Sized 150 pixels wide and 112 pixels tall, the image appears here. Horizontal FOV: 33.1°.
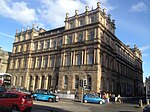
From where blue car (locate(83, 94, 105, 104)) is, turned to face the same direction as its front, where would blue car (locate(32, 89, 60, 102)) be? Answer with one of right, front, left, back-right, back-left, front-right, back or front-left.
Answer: back-right

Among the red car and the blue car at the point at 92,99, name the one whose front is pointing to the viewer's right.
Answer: the blue car

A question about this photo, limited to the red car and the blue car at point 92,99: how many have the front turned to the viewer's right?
1

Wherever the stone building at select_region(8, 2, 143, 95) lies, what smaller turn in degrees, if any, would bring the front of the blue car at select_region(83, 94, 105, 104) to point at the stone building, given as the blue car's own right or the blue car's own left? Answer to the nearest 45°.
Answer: approximately 90° to the blue car's own left

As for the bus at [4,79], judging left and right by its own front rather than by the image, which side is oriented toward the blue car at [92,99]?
front

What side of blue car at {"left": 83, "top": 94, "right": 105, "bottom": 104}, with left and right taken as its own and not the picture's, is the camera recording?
right
